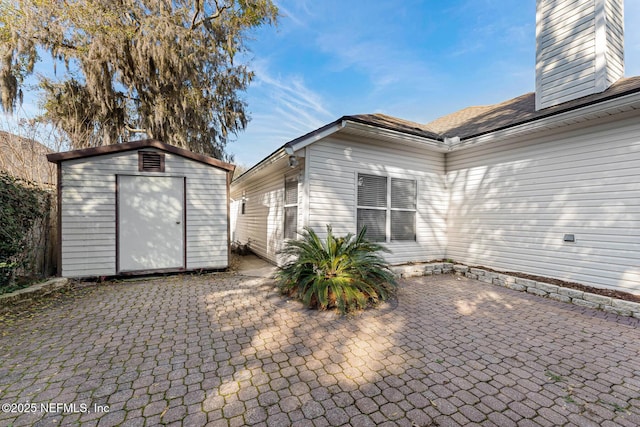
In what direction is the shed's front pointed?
toward the camera

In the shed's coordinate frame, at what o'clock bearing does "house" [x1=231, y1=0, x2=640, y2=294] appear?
The house is roughly at 10 o'clock from the shed.

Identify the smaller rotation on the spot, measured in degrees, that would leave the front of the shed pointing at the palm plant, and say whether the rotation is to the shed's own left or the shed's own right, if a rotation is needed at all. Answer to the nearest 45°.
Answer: approximately 45° to the shed's own left

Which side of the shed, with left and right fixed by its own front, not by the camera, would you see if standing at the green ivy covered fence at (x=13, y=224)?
right

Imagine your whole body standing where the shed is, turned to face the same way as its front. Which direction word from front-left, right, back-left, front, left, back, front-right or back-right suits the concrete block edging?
front-left
